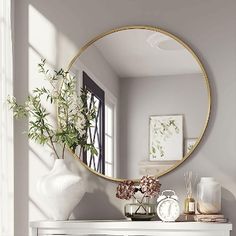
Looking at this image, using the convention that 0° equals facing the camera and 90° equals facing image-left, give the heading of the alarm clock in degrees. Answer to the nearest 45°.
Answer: approximately 0°

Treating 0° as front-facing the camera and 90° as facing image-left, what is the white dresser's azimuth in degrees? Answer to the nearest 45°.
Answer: approximately 0°

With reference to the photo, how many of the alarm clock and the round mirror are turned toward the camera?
2

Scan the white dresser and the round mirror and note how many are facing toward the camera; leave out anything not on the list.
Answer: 2
